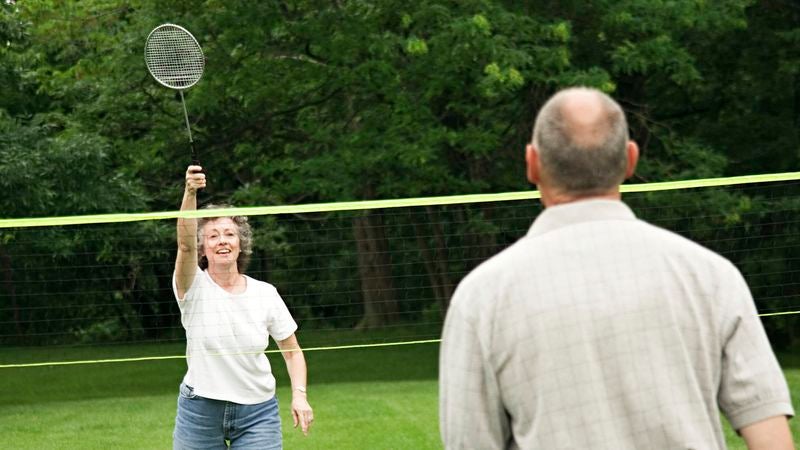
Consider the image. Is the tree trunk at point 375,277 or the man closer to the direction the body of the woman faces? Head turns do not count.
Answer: the man

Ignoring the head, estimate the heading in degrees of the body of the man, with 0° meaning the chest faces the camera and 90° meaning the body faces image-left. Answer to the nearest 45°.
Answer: approximately 180°

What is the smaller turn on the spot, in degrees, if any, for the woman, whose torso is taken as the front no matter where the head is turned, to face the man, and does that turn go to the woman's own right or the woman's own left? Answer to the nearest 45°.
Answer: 0° — they already face them

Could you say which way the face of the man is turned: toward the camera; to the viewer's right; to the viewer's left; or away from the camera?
away from the camera

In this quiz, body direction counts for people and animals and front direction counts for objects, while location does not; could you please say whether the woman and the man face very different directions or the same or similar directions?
very different directions

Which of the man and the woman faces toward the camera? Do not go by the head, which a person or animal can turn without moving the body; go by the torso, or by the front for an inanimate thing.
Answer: the woman

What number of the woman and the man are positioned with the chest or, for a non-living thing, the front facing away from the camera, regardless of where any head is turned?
1

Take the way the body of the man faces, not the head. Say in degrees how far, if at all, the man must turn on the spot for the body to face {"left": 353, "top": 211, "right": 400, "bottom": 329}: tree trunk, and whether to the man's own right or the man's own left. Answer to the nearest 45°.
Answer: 0° — they already face it

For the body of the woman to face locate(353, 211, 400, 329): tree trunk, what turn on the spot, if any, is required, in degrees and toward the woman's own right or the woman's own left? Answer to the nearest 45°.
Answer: approximately 180°

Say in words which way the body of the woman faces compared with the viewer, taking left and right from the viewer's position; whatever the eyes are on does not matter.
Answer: facing the viewer
